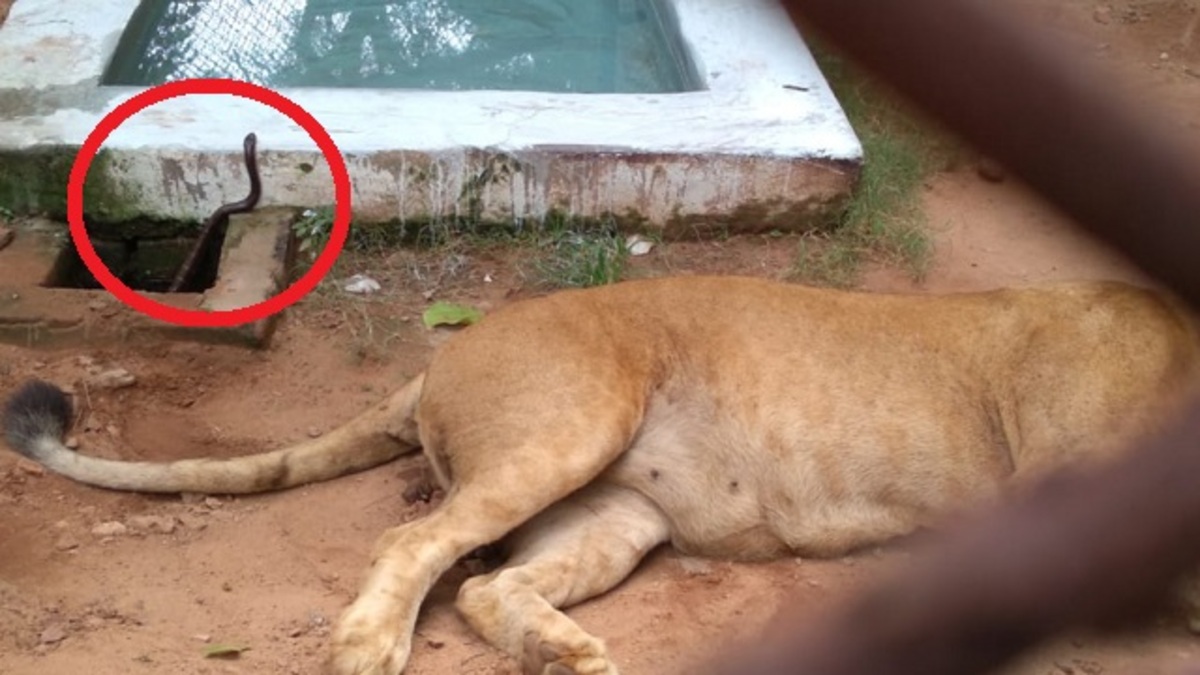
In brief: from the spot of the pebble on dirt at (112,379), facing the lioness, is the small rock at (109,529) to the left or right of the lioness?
right

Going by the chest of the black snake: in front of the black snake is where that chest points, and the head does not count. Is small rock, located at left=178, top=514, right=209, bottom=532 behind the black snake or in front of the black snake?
behind

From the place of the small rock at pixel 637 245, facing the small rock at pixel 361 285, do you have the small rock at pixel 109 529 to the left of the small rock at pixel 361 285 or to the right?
left

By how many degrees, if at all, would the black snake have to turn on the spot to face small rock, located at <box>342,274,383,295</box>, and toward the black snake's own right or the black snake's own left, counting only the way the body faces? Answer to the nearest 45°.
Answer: approximately 135° to the black snake's own right

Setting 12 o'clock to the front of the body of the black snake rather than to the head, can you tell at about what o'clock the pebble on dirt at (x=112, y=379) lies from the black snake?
The pebble on dirt is roughly at 7 o'clock from the black snake.

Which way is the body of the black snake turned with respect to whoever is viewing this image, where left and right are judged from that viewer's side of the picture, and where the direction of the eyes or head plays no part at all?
facing away from the viewer

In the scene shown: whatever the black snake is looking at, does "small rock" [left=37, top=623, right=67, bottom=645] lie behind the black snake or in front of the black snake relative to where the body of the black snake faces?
behind
